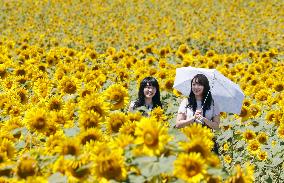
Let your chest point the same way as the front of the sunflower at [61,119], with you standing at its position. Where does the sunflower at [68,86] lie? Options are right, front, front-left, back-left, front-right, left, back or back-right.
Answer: back

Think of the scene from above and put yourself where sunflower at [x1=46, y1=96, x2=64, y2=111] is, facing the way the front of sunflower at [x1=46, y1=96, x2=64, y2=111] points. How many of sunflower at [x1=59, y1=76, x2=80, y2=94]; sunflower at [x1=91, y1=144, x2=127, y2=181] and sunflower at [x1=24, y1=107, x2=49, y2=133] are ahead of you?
2

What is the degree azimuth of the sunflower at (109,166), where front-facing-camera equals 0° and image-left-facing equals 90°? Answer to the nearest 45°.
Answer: approximately 0°

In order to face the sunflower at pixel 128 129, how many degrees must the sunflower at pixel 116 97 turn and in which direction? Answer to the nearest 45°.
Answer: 0° — it already faces it

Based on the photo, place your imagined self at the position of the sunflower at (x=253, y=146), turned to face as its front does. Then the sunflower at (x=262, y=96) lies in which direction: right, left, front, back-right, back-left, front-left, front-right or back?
back

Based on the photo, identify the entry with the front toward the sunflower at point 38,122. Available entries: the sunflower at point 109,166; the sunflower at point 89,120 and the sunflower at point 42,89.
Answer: the sunflower at point 42,89

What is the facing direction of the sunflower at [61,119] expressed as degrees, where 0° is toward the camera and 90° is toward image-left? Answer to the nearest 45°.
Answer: approximately 0°

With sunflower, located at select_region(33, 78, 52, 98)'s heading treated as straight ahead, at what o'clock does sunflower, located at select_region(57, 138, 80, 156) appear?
sunflower, located at select_region(57, 138, 80, 156) is roughly at 12 o'clock from sunflower, located at select_region(33, 78, 52, 98).
